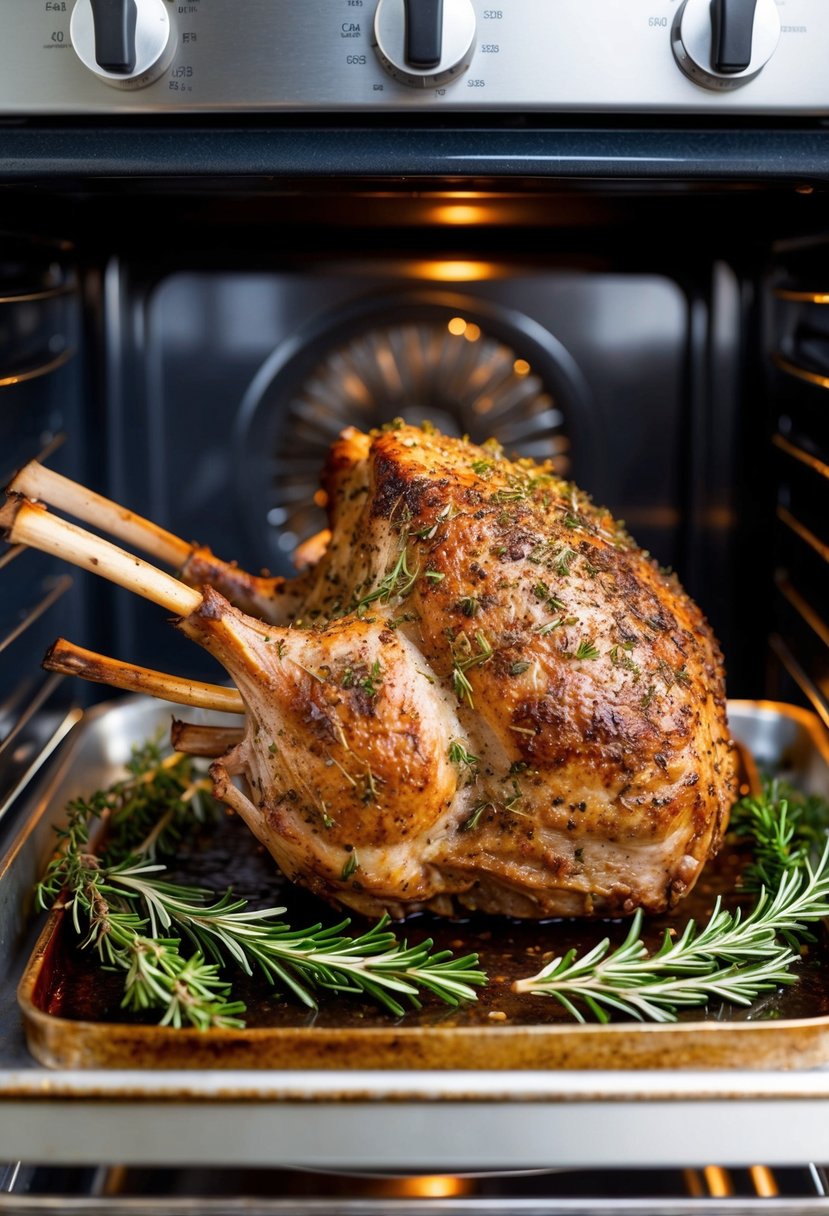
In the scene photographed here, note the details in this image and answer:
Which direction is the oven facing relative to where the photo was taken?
toward the camera
